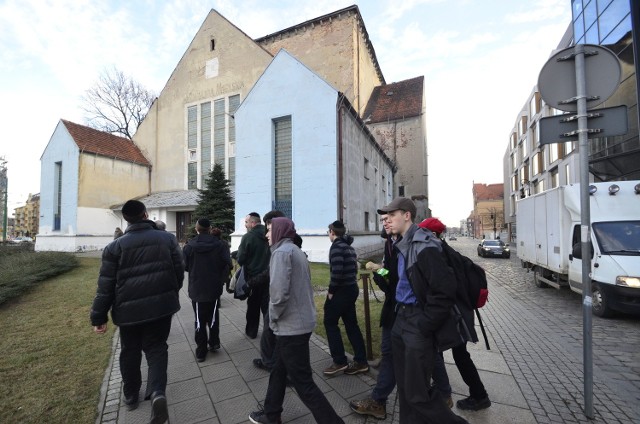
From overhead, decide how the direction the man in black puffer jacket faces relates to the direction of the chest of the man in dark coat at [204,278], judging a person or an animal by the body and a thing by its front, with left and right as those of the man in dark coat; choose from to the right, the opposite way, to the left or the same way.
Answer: the same way

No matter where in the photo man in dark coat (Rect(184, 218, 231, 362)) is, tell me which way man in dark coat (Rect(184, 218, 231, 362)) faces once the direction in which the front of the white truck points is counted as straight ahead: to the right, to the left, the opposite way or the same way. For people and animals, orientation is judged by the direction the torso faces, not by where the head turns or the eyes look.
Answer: the opposite way

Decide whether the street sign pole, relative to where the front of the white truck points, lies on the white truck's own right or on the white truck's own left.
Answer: on the white truck's own right

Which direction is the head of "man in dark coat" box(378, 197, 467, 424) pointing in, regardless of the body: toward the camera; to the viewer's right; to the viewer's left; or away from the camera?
to the viewer's left

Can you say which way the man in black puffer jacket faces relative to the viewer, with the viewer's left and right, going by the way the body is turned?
facing away from the viewer

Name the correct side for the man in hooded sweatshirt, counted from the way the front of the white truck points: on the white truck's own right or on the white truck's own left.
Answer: on the white truck's own right

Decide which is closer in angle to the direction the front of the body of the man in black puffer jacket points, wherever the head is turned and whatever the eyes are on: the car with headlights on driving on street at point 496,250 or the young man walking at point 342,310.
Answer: the car with headlights on driving on street

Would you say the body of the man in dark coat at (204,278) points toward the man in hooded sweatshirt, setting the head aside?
no

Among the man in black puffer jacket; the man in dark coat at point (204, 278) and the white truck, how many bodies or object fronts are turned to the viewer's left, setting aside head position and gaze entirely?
0

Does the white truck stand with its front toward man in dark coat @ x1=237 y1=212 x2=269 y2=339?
no

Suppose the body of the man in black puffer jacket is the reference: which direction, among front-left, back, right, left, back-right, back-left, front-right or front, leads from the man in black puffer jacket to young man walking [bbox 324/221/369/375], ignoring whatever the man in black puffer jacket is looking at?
right

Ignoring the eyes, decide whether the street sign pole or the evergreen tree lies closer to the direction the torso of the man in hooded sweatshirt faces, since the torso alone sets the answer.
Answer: the evergreen tree

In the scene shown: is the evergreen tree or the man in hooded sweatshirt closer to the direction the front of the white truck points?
the man in hooded sweatshirt

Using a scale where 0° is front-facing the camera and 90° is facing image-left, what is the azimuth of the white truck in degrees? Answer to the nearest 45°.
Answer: approximately 315°

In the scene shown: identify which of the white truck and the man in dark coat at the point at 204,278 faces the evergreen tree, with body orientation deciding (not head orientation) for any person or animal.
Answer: the man in dark coat

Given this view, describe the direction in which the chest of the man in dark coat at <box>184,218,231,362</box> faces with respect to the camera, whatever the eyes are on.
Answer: away from the camera

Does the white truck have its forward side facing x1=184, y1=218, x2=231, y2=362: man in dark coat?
no

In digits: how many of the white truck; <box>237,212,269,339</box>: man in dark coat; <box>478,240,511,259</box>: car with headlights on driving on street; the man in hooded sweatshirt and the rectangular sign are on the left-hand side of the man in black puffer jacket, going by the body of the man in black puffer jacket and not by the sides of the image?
0
